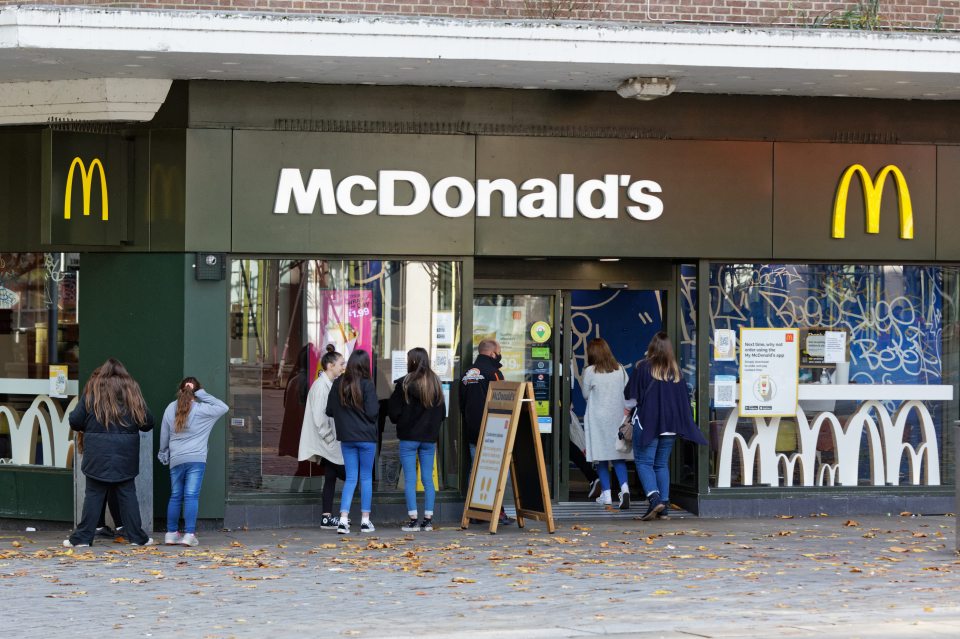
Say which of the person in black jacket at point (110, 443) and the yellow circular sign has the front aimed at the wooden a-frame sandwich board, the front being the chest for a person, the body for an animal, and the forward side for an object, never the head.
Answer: the yellow circular sign

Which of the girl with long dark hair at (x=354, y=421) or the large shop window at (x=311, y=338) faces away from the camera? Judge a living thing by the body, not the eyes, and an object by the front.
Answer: the girl with long dark hair

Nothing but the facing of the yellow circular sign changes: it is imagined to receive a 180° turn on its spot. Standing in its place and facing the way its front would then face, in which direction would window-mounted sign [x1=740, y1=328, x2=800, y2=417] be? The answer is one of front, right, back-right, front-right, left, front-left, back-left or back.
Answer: right

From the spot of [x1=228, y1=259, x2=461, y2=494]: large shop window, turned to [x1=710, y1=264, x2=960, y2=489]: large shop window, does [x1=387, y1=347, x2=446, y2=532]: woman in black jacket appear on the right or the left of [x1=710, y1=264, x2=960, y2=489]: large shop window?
right

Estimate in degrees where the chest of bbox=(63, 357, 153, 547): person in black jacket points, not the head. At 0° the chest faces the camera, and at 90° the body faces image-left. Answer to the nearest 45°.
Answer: approximately 180°

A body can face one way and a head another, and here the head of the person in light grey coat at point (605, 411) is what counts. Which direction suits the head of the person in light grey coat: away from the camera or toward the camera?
away from the camera

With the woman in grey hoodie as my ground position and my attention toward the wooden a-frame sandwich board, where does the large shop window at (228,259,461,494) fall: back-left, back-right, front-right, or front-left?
front-left

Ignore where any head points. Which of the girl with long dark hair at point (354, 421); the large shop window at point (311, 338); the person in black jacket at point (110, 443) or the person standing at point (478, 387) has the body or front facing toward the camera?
the large shop window

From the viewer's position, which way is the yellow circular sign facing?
facing the viewer

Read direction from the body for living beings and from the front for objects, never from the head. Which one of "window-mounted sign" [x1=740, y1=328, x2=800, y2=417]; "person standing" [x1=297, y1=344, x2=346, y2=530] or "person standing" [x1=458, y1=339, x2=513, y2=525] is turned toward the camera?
the window-mounted sign

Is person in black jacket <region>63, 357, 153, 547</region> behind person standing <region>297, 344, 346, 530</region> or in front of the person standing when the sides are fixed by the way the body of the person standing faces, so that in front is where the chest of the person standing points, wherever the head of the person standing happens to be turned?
behind

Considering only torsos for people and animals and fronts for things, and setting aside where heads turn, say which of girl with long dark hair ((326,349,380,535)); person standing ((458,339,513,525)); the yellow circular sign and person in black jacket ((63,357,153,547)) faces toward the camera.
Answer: the yellow circular sign

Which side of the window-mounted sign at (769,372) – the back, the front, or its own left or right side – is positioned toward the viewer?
front

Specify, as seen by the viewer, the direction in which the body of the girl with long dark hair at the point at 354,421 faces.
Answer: away from the camera

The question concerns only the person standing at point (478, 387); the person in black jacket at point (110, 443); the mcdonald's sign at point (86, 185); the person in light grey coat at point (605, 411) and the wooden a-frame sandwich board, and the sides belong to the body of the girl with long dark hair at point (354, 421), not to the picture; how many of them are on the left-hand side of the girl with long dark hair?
2
